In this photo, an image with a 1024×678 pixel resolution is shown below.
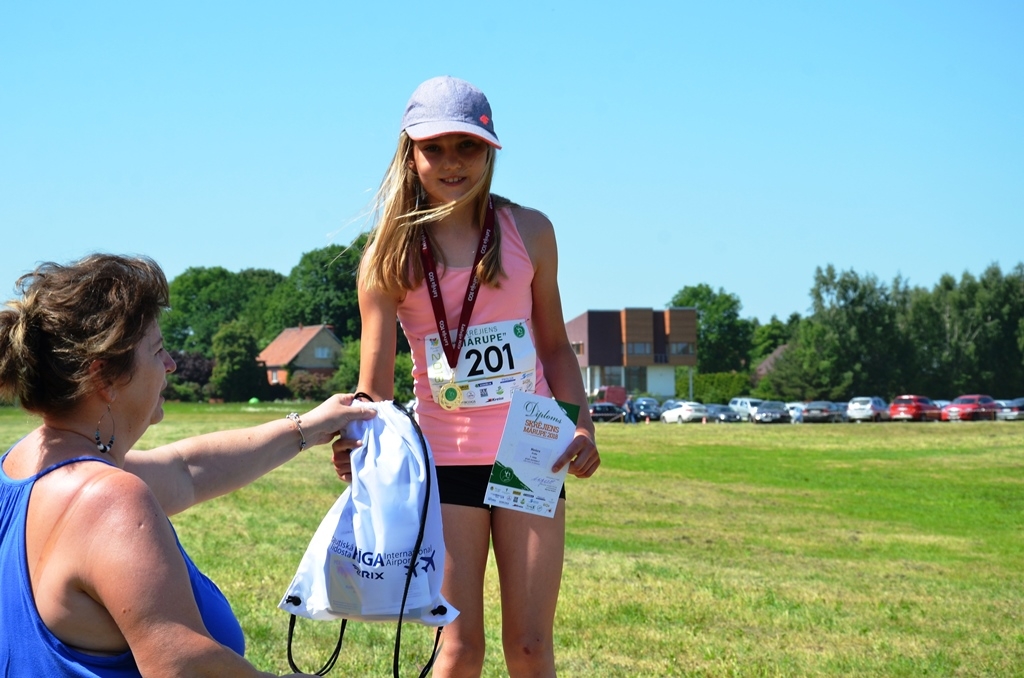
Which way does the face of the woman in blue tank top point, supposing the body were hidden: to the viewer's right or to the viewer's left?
to the viewer's right

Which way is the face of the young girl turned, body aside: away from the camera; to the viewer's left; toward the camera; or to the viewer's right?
toward the camera

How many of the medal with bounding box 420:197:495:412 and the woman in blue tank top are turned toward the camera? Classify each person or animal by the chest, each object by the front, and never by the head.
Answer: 1

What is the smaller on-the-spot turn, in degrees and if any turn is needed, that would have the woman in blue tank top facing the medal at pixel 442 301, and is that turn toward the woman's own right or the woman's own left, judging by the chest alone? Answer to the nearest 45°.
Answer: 0° — they already face it

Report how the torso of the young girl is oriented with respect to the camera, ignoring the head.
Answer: toward the camera

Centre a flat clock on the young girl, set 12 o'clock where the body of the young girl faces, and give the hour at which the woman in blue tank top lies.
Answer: The woman in blue tank top is roughly at 1 o'clock from the young girl.

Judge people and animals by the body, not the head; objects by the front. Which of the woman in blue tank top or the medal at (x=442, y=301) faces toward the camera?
the medal

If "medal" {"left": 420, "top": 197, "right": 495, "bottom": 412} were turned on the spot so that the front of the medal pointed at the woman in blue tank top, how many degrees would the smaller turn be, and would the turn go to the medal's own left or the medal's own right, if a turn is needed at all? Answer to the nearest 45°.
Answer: approximately 45° to the medal's own right

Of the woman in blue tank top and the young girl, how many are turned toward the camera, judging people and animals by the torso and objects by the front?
1

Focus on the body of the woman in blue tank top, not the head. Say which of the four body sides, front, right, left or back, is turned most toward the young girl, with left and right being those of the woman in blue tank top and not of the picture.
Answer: front

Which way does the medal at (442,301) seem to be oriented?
toward the camera

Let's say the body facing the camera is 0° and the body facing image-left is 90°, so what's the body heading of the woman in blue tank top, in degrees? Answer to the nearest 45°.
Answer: approximately 225°
